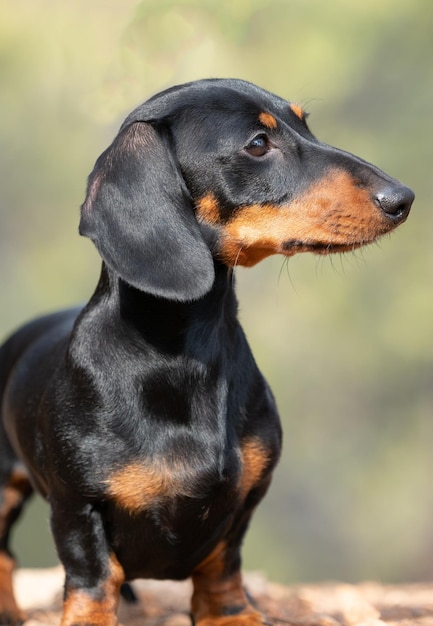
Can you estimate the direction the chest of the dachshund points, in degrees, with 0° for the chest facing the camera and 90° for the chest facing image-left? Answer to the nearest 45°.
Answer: approximately 315°
